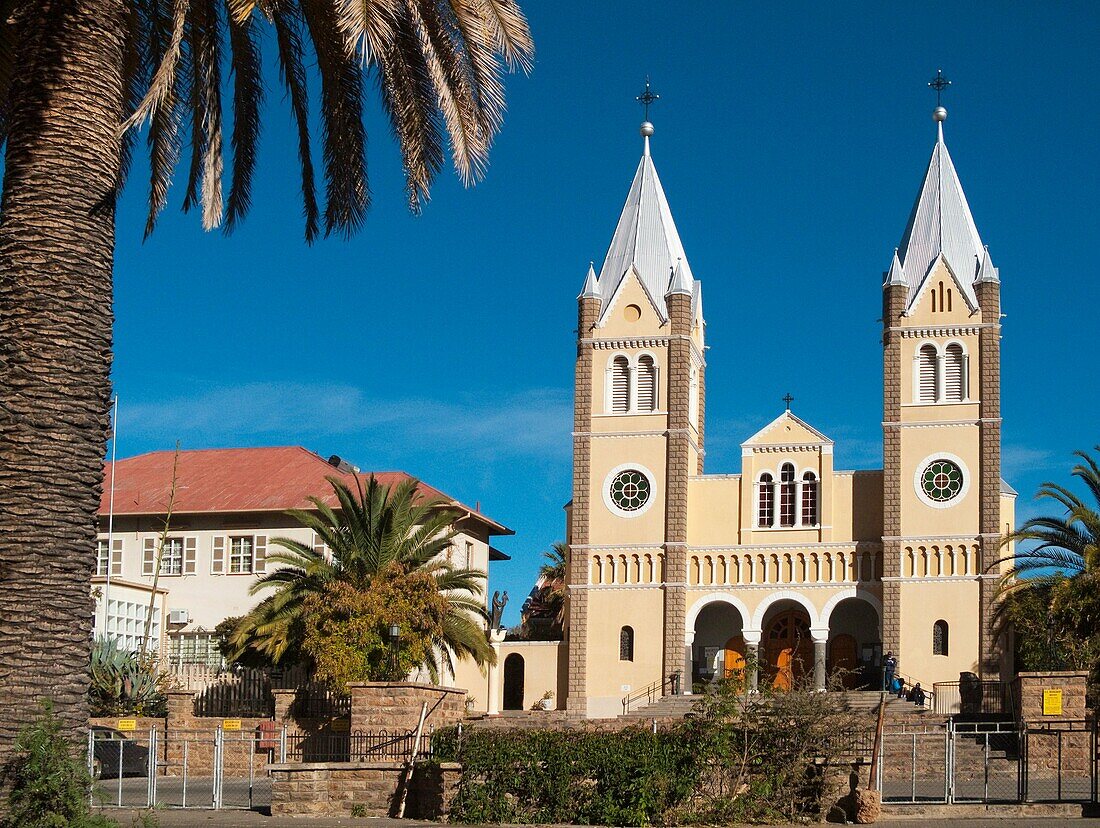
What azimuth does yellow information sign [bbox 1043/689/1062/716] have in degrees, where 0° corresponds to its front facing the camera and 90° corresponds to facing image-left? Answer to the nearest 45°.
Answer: approximately 0°

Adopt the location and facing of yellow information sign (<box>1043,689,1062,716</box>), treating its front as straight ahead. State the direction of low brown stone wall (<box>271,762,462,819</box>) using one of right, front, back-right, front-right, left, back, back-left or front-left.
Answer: front-right

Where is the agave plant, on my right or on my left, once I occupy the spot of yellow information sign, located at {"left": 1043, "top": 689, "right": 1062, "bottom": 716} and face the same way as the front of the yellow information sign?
on my right

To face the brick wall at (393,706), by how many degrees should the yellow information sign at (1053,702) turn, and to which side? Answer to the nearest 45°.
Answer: approximately 45° to its right
